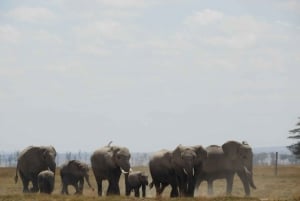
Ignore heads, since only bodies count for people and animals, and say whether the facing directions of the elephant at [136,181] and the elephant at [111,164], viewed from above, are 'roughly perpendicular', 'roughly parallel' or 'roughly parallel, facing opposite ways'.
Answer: roughly parallel

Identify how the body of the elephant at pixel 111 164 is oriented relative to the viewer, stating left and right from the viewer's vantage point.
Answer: facing the viewer and to the right of the viewer

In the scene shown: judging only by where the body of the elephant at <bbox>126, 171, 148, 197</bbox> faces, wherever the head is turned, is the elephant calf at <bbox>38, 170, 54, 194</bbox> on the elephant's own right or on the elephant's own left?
on the elephant's own right

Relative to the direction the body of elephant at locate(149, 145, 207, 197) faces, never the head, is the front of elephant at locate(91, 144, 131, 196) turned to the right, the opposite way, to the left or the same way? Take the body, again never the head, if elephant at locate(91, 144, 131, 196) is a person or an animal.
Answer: the same way

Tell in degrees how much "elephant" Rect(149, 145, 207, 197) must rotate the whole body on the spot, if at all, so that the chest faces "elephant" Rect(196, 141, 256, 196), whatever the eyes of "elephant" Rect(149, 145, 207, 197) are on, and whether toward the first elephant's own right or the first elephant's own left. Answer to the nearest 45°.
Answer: approximately 90° to the first elephant's own left

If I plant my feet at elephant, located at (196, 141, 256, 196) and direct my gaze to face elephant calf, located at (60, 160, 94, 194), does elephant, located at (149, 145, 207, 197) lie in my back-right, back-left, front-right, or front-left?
front-left
